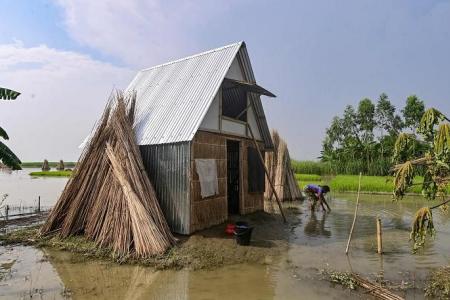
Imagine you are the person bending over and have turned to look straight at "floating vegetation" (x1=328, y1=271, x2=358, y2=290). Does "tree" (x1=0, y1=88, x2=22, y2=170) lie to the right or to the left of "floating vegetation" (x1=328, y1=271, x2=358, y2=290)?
right

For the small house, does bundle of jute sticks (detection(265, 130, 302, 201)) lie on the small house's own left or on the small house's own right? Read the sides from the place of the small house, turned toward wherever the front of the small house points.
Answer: on the small house's own left

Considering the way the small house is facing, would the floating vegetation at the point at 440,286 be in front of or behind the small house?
in front

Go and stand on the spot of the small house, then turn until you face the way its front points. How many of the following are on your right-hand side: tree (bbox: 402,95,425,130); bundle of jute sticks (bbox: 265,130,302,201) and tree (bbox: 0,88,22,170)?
1

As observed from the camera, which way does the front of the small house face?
facing the viewer and to the right of the viewer

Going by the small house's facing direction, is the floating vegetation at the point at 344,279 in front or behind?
in front

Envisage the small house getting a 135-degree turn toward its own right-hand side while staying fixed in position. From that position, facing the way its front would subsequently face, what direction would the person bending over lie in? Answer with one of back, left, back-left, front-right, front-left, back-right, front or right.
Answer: back-right
